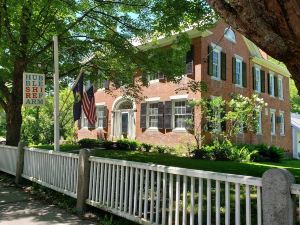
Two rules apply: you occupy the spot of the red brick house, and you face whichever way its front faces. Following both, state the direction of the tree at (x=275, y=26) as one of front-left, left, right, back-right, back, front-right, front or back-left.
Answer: front-left

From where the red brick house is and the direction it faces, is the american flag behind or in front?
in front

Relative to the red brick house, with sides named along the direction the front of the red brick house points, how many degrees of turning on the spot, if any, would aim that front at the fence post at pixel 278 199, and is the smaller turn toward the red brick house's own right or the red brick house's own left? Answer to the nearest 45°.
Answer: approximately 45° to the red brick house's own left

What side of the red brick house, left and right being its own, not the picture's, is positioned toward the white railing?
front

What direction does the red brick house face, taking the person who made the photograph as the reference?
facing the viewer and to the left of the viewer

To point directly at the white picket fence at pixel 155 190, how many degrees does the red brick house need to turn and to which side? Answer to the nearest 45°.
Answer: approximately 45° to its left

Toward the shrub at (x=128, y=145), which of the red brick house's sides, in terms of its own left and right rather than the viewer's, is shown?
front

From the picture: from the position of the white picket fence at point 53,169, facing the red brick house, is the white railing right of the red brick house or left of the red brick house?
left

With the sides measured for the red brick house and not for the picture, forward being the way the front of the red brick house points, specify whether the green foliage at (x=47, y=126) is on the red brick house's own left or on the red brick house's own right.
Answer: on the red brick house's own right
